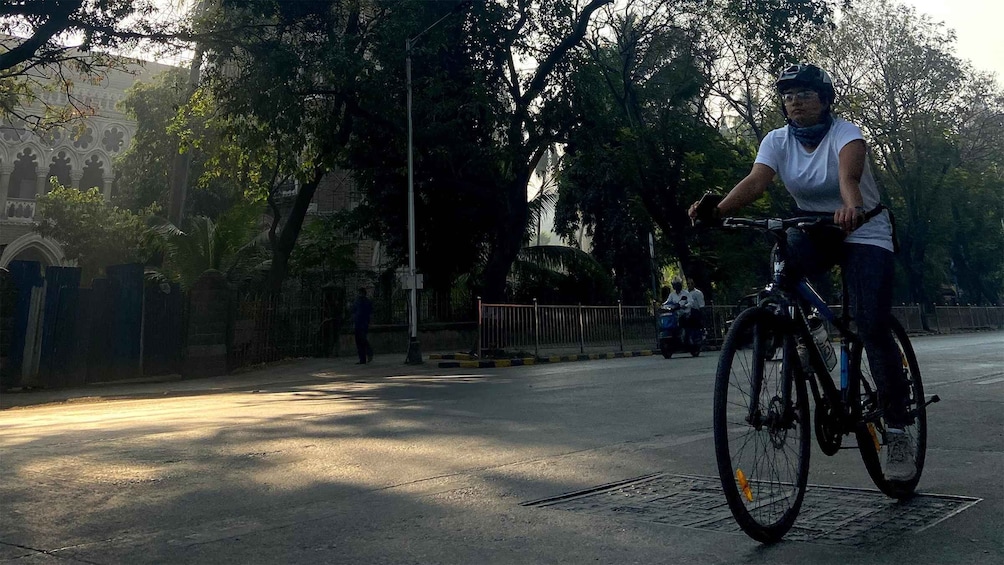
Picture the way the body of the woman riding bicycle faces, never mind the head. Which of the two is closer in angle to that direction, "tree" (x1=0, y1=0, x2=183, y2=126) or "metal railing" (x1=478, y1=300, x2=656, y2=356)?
the tree

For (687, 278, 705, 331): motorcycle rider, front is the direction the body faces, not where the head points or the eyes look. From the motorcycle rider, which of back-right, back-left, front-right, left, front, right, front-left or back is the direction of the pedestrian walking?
front-right

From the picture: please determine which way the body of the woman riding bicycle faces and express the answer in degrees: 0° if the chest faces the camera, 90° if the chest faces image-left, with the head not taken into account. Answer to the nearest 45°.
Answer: approximately 45°

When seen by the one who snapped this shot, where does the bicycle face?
facing the viewer and to the left of the viewer

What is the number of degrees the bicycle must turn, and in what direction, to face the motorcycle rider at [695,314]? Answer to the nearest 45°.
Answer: approximately 135° to its right

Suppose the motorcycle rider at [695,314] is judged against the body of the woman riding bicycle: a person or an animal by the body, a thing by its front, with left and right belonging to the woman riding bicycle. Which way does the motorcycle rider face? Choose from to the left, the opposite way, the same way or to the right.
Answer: the same way

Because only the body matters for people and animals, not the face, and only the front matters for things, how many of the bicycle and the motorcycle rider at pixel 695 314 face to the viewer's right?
0

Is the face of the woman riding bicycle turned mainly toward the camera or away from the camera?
toward the camera

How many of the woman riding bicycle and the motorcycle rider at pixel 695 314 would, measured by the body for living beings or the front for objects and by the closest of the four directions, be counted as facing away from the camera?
0

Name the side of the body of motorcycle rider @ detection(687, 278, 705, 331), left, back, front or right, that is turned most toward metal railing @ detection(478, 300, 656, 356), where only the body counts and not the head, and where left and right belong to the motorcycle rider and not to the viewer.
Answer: right

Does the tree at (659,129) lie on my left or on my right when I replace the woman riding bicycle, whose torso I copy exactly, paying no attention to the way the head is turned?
on my right
